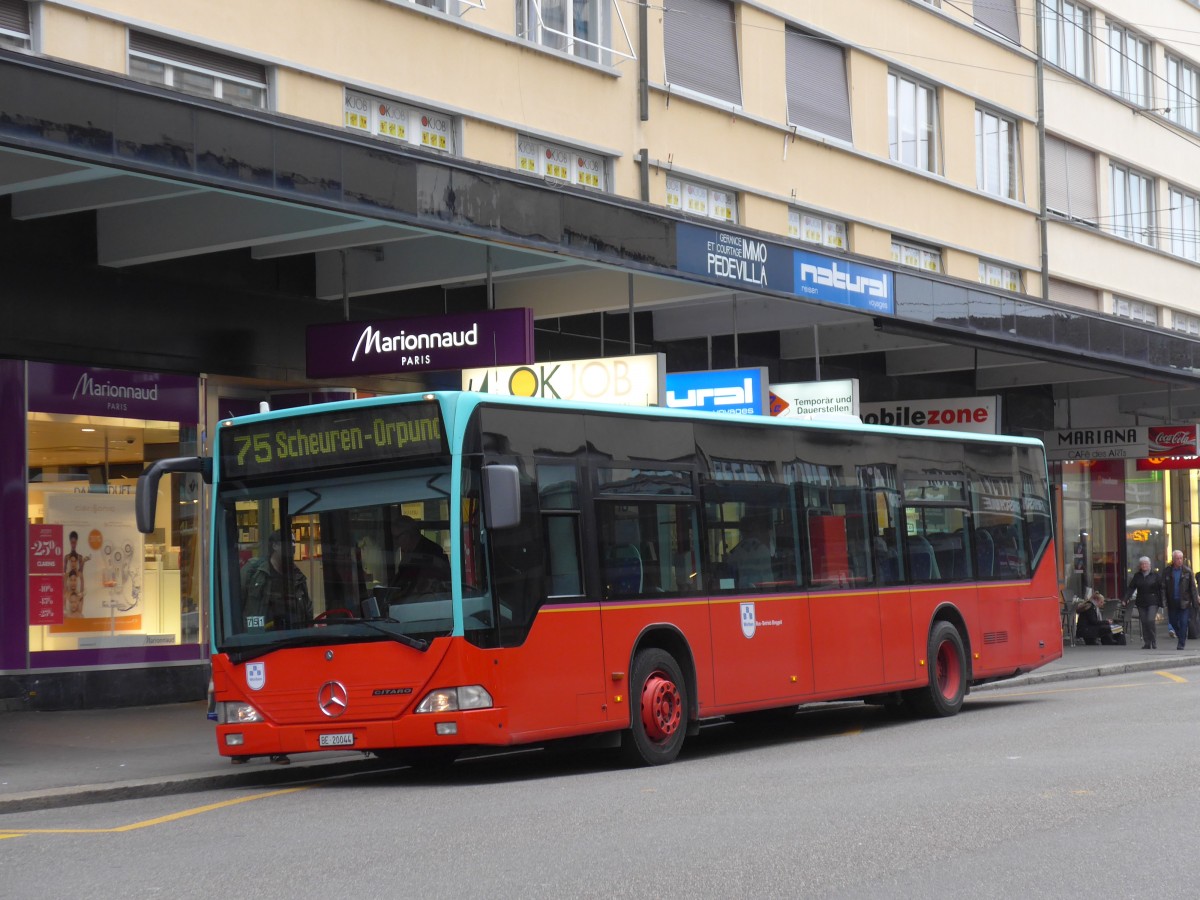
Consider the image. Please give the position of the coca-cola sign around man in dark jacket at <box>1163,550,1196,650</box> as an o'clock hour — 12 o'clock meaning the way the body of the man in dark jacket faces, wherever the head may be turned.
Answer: The coca-cola sign is roughly at 6 o'clock from the man in dark jacket.

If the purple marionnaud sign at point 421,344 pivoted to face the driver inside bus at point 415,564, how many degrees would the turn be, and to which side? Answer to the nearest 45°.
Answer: approximately 45° to its left

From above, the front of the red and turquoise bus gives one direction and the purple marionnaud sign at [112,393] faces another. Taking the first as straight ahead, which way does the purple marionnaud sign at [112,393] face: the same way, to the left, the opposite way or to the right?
to the left

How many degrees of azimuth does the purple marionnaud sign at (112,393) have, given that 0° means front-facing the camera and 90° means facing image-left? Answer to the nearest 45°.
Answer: approximately 315°

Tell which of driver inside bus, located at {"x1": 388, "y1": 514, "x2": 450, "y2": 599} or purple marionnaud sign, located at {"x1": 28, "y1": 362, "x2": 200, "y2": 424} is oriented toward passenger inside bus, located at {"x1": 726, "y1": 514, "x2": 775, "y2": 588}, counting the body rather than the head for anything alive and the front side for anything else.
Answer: the purple marionnaud sign

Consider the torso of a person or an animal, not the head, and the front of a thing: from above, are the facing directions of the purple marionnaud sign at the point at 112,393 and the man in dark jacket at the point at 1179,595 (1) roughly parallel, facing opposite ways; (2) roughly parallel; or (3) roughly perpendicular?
roughly perpendicular

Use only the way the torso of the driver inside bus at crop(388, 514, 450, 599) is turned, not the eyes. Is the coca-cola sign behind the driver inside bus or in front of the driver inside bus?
behind

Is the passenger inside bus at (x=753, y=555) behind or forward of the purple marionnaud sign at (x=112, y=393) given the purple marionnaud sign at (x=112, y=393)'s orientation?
forward

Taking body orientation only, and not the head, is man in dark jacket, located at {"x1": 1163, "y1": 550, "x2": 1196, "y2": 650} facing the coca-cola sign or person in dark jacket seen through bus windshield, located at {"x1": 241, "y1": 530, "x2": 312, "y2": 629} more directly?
the person in dark jacket seen through bus windshield

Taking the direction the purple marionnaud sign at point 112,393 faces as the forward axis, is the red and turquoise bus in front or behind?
in front

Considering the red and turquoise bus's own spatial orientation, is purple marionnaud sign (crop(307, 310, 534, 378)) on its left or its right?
on its right

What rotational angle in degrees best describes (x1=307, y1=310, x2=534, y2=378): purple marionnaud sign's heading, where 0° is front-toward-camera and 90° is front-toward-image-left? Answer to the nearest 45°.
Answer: approximately 45°
